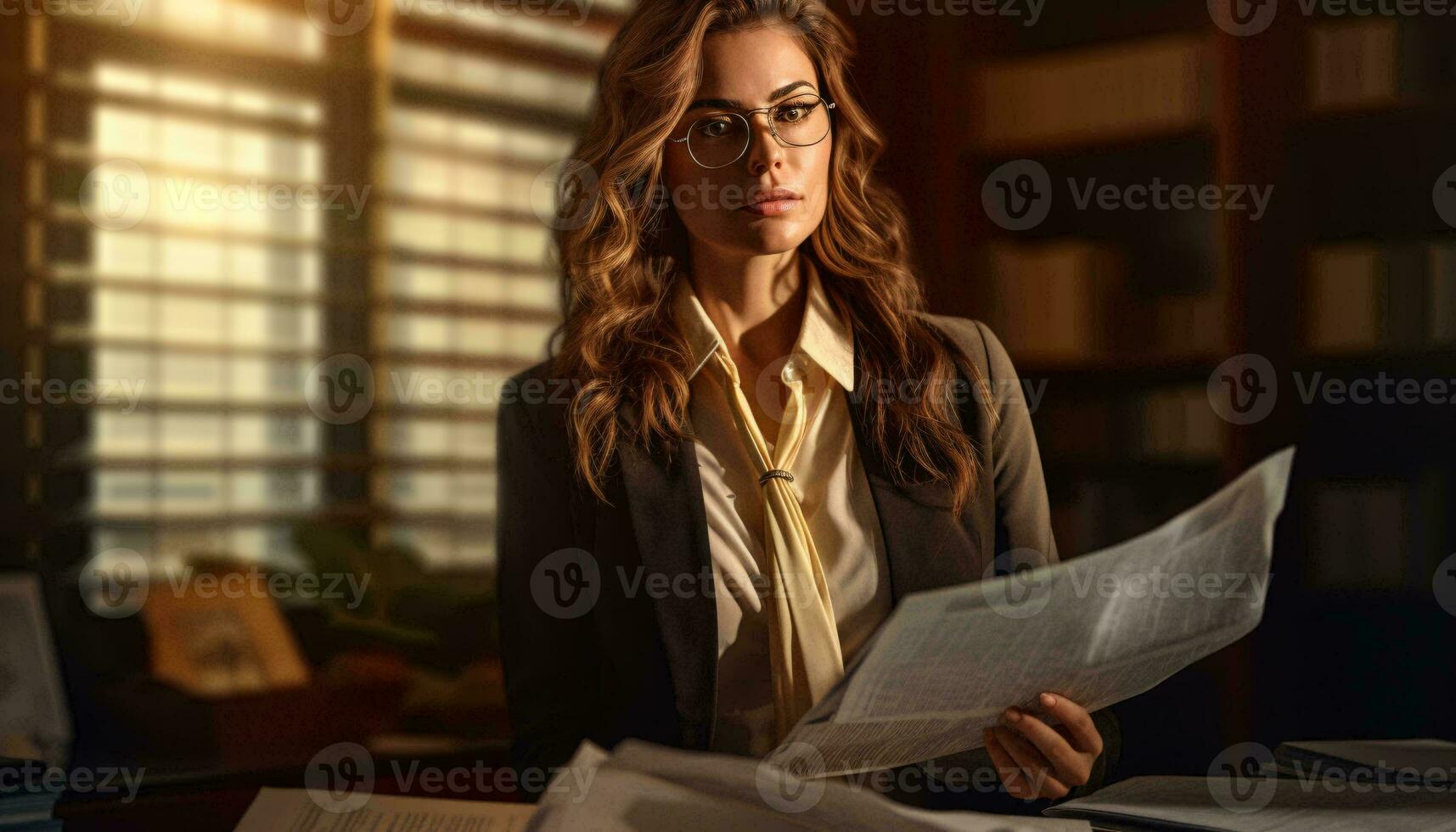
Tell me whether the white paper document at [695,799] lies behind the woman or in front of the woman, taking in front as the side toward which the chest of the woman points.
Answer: in front

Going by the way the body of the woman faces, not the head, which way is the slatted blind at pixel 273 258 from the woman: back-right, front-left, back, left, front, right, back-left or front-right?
back-right

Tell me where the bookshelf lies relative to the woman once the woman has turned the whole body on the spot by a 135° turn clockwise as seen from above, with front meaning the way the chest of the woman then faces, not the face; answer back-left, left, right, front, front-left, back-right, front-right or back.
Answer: right

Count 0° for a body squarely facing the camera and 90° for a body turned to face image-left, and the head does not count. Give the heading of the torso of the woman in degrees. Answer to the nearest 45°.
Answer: approximately 0°

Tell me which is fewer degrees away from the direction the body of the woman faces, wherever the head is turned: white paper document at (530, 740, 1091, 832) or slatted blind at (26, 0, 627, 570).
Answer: the white paper document
